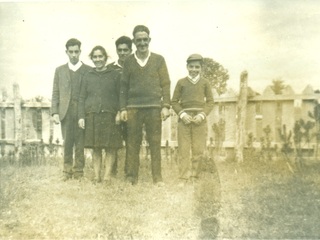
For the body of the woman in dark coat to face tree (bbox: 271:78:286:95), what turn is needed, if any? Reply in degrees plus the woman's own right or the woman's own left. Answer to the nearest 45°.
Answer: approximately 90° to the woman's own left

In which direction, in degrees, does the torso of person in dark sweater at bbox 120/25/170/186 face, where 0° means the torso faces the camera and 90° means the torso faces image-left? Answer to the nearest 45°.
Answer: approximately 0°
